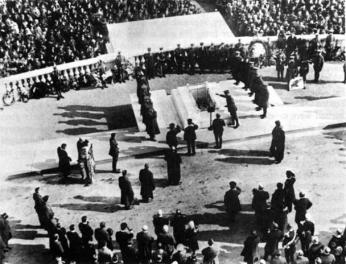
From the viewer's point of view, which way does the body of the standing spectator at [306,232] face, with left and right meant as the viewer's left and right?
facing away from the viewer

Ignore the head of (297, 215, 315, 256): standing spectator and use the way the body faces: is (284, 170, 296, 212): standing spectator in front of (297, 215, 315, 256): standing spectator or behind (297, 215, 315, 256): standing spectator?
in front

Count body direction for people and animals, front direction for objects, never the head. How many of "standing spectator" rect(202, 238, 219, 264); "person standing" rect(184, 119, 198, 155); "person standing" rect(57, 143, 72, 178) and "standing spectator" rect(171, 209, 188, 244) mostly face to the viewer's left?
0

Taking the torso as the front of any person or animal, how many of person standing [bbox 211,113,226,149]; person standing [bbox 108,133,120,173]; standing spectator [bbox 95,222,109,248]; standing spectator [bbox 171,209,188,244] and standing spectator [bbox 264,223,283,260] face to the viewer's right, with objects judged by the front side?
1

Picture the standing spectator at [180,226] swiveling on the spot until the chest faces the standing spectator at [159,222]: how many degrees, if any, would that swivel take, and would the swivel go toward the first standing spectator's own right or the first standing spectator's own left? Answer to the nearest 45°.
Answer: approximately 90° to the first standing spectator's own left

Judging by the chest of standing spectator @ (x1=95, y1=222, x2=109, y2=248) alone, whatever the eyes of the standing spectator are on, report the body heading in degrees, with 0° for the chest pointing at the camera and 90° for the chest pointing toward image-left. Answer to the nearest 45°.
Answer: approximately 180°

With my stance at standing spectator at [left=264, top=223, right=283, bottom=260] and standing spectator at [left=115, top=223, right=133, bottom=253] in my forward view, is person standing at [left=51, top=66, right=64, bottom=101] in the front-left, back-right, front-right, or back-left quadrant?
front-right

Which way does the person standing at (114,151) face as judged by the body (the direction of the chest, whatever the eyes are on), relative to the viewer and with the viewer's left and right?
facing to the right of the viewer

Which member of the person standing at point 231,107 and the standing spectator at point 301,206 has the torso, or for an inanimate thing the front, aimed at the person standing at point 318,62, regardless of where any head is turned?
the standing spectator

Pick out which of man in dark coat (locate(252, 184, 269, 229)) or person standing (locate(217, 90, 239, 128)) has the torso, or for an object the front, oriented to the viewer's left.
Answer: the person standing

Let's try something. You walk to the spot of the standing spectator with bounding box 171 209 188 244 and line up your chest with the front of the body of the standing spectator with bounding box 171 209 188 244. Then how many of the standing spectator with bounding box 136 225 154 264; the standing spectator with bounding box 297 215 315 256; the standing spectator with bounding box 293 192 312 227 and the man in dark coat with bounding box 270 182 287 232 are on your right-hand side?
3

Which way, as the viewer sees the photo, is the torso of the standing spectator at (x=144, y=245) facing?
away from the camera

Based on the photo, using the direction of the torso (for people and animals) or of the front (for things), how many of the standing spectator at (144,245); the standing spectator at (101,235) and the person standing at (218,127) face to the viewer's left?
0

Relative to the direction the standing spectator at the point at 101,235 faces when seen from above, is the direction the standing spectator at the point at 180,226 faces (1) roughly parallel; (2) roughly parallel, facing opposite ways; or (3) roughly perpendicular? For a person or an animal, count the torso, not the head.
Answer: roughly parallel

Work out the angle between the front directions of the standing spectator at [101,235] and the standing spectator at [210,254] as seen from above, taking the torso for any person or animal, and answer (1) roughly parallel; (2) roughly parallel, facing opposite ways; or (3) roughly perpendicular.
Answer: roughly parallel

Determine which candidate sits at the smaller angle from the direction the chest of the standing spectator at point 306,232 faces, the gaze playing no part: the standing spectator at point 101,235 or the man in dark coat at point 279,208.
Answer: the man in dark coat

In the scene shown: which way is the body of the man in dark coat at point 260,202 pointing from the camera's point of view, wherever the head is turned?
away from the camera

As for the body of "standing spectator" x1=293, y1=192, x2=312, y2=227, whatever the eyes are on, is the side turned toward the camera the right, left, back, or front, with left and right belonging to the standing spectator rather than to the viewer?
back

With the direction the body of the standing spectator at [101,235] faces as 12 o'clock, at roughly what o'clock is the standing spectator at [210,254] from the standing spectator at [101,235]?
the standing spectator at [210,254] is roughly at 4 o'clock from the standing spectator at [101,235].

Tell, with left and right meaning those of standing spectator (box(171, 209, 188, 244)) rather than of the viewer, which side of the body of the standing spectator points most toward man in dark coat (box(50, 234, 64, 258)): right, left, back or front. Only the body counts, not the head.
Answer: left
